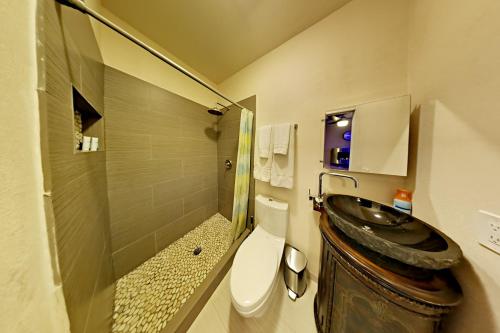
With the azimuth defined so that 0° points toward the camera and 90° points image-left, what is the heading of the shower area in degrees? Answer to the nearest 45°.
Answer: approximately 315°

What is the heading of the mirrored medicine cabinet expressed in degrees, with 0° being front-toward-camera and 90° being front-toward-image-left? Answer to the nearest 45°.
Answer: approximately 45°

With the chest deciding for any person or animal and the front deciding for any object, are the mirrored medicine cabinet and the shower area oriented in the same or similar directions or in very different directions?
very different directions

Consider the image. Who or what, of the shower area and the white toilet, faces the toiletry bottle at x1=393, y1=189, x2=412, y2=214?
the shower area
